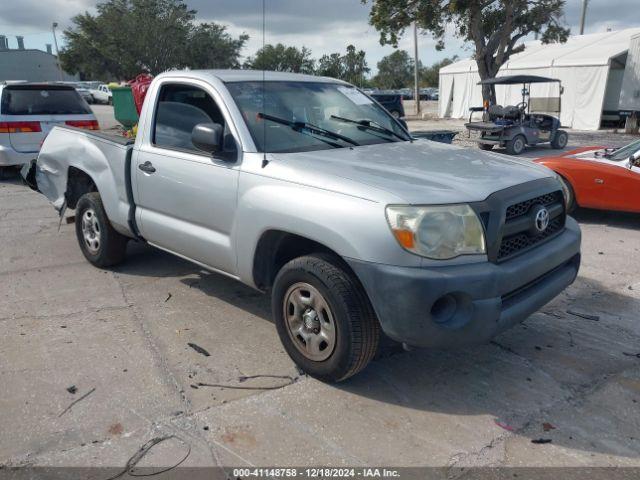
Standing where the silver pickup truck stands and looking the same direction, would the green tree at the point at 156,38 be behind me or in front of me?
behind

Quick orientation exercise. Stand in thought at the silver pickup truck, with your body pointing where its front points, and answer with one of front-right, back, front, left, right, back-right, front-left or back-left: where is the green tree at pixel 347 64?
back-left

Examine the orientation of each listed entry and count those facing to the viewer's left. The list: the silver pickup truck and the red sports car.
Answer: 1

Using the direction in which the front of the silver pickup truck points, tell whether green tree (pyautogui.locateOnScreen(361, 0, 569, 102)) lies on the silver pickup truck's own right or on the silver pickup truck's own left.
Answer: on the silver pickup truck's own left

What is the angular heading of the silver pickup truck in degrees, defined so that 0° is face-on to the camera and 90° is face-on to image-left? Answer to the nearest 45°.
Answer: approximately 315°

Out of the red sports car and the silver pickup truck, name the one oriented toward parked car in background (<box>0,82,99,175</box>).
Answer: the red sports car

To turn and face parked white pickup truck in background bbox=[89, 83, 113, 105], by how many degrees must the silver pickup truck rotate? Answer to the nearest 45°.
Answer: approximately 135° to its left

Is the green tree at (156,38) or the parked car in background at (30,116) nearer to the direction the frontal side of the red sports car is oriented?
the parked car in background

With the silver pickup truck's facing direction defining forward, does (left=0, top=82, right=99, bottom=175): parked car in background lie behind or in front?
behind

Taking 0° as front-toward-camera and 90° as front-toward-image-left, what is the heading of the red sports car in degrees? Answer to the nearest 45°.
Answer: approximately 90°

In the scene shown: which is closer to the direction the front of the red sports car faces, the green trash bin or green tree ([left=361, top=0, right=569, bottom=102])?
the green trash bin

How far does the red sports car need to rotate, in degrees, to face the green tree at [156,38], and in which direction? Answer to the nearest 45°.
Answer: approximately 45° to its right

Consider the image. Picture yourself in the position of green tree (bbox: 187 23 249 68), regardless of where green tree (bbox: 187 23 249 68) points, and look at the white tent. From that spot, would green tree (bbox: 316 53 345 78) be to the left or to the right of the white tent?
left

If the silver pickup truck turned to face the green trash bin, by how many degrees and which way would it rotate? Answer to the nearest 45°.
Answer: approximately 180°

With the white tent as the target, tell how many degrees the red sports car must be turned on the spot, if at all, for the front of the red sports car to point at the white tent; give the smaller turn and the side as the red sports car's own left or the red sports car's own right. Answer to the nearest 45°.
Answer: approximately 90° to the red sports car's own right
